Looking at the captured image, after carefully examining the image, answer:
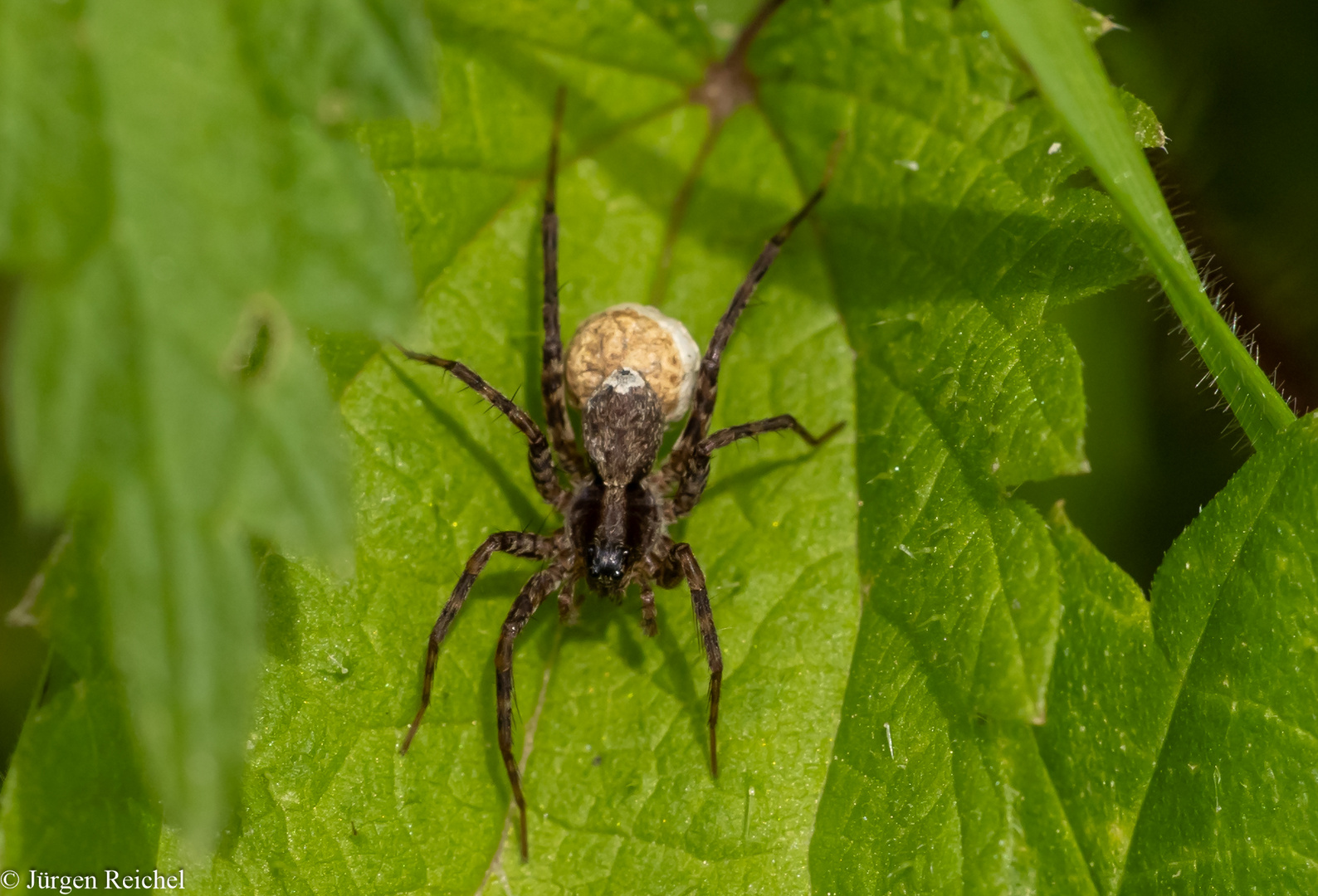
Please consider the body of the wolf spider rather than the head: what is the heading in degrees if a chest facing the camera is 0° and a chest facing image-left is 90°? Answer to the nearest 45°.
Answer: approximately 0°

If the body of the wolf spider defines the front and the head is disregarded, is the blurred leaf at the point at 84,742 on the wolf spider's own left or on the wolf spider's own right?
on the wolf spider's own right
